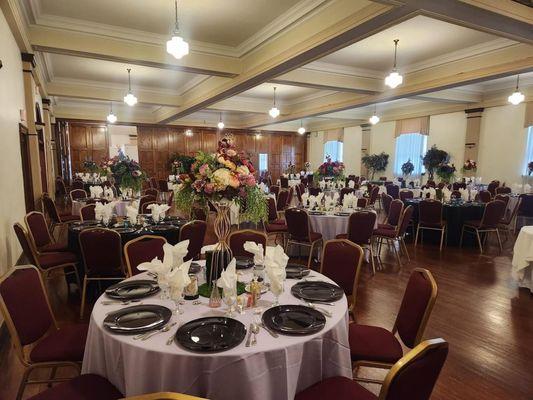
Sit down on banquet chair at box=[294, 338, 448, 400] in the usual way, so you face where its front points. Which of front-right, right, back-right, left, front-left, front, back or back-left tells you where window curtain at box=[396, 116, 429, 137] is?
front-right

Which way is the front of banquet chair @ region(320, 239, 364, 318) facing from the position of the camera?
facing the viewer and to the left of the viewer

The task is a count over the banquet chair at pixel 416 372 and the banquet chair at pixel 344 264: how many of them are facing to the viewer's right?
0

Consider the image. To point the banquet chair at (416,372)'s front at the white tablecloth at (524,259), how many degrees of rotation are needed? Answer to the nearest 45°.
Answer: approximately 90° to its right

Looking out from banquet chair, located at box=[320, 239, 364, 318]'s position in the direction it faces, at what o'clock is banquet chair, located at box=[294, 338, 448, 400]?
banquet chair, located at box=[294, 338, 448, 400] is roughly at 10 o'clock from banquet chair, located at box=[320, 239, 364, 318].

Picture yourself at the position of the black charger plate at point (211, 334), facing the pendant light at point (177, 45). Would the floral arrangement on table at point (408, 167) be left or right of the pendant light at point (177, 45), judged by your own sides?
right

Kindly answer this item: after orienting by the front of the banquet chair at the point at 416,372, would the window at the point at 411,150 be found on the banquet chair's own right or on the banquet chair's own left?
on the banquet chair's own right

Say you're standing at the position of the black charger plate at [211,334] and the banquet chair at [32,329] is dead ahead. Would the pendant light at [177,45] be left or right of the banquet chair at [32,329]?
right

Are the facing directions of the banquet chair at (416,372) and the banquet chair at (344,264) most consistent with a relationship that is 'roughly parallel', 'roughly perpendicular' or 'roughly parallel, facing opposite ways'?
roughly perpendicular

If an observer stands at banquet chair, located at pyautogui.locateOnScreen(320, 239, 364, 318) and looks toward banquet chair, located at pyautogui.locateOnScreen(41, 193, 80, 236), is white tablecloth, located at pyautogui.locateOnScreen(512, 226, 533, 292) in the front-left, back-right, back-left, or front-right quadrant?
back-right

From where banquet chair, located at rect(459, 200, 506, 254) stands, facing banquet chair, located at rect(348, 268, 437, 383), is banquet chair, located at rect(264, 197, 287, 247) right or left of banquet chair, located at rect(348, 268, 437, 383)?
right

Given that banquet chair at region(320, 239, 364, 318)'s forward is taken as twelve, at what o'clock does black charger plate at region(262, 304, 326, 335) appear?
The black charger plate is roughly at 11 o'clock from the banquet chair.

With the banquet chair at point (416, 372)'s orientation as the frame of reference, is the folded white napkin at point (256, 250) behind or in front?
in front

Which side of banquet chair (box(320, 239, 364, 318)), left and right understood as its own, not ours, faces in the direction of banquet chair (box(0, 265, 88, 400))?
front

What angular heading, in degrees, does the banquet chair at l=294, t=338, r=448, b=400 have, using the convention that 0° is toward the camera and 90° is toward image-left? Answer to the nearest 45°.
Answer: approximately 135°

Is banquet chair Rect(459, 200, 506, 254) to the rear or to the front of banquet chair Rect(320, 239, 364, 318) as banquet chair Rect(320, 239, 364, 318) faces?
to the rear

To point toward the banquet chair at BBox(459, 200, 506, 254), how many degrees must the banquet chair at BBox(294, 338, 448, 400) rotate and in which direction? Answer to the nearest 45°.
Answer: approximately 45° to its right

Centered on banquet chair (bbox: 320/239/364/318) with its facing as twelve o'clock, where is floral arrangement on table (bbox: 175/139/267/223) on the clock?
The floral arrangement on table is roughly at 12 o'clock from the banquet chair.

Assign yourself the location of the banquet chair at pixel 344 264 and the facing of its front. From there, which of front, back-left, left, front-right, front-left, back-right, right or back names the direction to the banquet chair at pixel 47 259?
front-right
